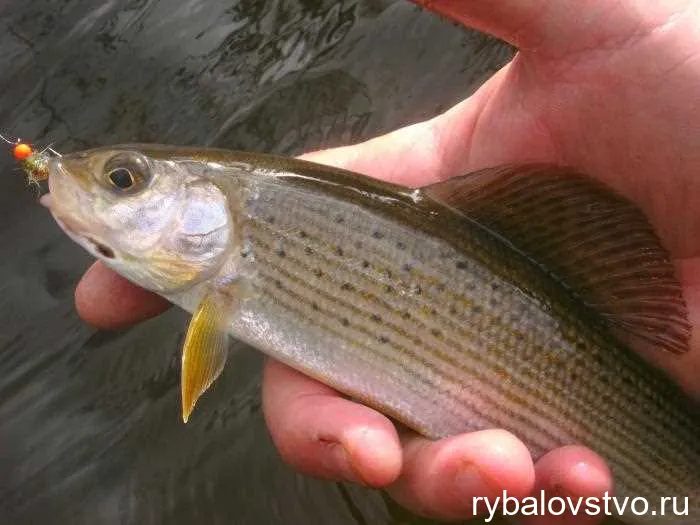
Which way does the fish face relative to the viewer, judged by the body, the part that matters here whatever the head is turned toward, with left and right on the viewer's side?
facing to the left of the viewer
